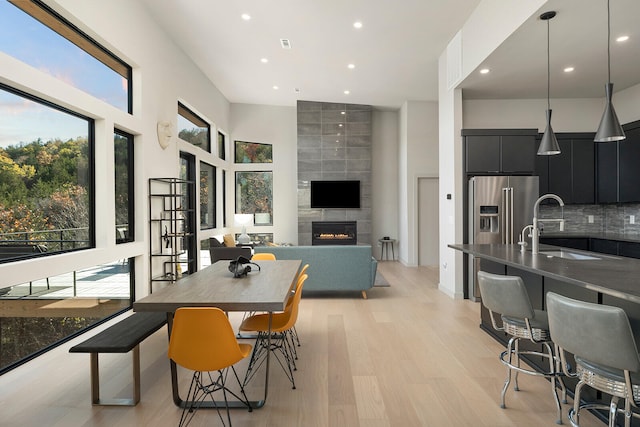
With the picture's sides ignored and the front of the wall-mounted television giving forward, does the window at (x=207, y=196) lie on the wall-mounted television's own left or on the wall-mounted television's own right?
on the wall-mounted television's own right

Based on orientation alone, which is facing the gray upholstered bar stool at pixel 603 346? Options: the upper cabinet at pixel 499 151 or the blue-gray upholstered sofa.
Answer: the upper cabinet

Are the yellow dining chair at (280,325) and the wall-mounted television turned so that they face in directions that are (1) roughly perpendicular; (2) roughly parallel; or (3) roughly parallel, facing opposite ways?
roughly perpendicular

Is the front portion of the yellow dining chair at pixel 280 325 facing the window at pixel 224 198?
no

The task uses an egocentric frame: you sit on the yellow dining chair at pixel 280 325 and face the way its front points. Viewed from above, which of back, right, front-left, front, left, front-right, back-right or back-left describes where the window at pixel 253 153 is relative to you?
right

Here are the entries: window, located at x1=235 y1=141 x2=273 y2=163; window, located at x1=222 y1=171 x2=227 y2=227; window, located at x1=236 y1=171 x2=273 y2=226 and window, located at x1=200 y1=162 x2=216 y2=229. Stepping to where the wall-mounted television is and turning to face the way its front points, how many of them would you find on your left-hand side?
0

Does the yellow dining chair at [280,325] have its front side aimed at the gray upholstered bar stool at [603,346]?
no

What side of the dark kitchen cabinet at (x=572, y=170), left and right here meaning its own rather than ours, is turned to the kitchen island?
front

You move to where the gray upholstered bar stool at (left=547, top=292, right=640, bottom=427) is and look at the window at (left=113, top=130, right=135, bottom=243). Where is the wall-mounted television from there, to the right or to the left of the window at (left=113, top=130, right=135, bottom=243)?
right

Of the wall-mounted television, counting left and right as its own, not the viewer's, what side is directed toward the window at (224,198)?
right

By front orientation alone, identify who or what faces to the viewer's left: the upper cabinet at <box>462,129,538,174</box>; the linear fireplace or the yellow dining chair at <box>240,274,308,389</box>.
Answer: the yellow dining chair

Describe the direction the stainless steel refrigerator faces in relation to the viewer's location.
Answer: facing the viewer

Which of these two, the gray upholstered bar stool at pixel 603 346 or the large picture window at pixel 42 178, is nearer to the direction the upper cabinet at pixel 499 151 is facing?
the gray upholstered bar stool

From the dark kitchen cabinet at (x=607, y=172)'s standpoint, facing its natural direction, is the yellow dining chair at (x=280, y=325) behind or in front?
in front

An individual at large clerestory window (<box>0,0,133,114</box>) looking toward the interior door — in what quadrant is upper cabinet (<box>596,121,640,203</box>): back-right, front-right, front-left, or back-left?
front-right

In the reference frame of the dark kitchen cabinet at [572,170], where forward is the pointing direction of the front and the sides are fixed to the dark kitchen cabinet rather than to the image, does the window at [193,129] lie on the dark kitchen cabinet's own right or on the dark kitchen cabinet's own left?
on the dark kitchen cabinet's own right

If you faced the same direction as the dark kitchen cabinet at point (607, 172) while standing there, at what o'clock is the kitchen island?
The kitchen island is roughly at 12 o'clock from the dark kitchen cabinet.

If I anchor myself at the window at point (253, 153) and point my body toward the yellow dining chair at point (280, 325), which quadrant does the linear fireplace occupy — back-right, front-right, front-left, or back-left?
front-left

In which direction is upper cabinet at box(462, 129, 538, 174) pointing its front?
toward the camera

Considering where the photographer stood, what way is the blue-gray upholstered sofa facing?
facing away from the viewer

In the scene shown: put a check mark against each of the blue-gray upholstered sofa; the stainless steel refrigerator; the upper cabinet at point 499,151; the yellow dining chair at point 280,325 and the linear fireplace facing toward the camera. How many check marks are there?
3

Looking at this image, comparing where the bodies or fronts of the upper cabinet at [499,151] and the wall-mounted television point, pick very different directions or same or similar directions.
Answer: same or similar directions

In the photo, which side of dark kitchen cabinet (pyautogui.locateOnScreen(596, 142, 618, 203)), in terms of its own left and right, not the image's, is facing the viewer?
front

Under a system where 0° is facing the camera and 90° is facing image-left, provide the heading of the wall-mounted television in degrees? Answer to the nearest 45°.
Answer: approximately 0°
